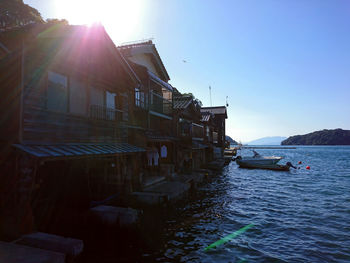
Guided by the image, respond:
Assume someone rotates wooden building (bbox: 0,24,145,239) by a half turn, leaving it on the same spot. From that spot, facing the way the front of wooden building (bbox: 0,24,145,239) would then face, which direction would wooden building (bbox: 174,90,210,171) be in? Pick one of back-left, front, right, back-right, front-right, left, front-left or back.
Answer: right

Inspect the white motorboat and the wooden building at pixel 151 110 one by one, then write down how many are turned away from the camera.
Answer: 0

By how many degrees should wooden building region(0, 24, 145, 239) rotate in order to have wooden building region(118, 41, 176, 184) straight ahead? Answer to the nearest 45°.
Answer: approximately 90° to its left

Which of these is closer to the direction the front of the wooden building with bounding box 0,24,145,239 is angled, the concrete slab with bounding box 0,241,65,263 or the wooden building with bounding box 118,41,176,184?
the concrete slab

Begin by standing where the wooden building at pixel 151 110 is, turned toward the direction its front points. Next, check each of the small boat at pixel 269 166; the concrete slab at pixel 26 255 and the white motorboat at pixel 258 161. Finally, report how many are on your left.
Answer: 2

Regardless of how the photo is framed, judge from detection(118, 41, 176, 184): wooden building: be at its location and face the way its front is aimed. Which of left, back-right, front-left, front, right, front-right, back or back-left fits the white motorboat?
left

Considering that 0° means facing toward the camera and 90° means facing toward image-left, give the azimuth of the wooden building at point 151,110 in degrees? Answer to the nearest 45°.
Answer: approximately 315°

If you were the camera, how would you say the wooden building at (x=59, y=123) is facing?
facing the viewer and to the right of the viewer
